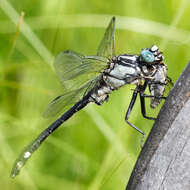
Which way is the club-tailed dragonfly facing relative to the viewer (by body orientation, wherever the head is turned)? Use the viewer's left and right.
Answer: facing to the right of the viewer
